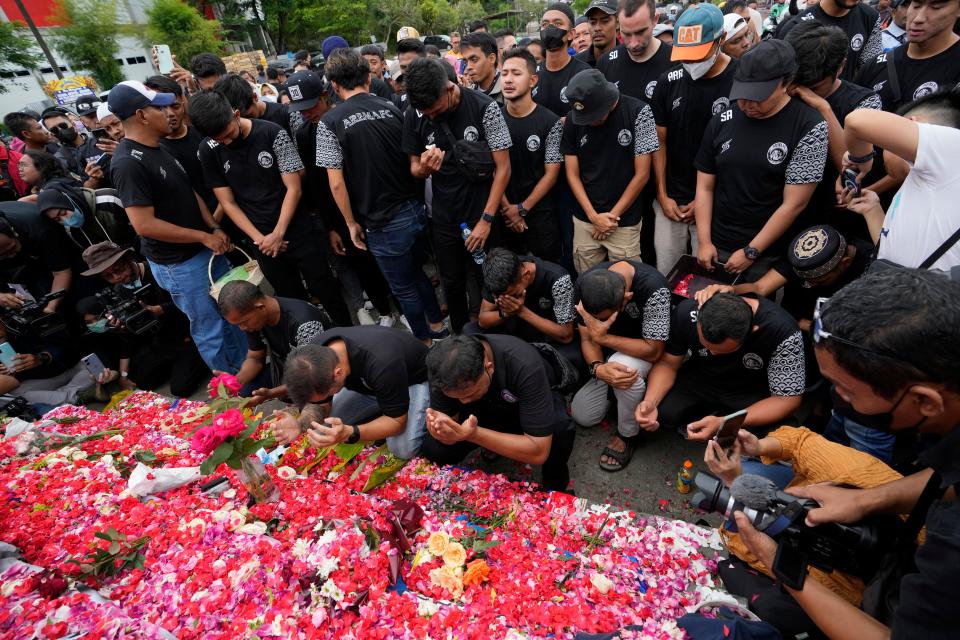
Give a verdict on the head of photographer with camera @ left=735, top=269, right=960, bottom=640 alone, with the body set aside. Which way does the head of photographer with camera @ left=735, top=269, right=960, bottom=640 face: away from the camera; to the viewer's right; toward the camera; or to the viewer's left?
to the viewer's left

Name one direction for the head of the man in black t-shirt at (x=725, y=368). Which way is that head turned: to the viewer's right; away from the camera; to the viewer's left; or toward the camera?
toward the camera

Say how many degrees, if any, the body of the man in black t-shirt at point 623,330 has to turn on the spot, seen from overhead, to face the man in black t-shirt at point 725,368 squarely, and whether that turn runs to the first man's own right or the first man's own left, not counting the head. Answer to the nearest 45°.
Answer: approximately 90° to the first man's own left

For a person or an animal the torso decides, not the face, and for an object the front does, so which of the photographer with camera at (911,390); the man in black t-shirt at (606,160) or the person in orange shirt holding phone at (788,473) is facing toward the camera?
the man in black t-shirt

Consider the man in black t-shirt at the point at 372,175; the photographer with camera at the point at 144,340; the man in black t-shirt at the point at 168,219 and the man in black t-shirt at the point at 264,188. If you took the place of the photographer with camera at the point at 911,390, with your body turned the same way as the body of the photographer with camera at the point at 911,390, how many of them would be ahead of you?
4

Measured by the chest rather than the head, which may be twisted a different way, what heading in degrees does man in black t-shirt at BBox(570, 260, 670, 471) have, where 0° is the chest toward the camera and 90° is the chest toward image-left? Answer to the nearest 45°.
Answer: approximately 45°

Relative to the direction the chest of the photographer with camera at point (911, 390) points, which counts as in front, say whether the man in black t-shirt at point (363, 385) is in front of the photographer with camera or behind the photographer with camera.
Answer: in front

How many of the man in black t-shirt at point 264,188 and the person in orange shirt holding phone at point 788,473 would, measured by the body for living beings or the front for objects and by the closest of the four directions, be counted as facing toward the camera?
1

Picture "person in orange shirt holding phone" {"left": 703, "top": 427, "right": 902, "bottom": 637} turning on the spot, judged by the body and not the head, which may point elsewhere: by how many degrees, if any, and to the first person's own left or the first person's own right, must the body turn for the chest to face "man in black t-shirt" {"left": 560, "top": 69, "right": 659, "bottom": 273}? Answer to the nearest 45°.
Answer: approximately 45° to the first person's own right

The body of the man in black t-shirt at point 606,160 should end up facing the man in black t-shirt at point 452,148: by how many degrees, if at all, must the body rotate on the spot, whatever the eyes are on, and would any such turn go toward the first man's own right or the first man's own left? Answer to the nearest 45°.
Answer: approximately 90° to the first man's own right

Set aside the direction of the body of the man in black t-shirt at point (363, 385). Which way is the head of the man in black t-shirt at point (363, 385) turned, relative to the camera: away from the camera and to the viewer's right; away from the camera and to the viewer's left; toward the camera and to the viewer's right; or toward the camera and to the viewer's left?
toward the camera and to the viewer's left

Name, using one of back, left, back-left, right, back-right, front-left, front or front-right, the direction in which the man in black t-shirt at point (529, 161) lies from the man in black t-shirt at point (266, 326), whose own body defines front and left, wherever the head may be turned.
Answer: back-left

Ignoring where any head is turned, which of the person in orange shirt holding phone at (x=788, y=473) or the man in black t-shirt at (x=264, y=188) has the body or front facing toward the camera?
the man in black t-shirt

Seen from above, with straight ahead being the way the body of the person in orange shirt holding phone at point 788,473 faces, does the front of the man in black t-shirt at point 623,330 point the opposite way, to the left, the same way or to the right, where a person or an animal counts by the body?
to the left

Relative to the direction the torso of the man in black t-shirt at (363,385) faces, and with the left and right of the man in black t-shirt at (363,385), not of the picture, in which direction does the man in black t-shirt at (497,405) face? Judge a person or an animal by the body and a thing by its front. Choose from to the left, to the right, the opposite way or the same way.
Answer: the same way

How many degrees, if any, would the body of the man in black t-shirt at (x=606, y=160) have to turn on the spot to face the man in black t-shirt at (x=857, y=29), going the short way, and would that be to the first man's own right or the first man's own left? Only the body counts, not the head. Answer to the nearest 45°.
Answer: approximately 135° to the first man's own left

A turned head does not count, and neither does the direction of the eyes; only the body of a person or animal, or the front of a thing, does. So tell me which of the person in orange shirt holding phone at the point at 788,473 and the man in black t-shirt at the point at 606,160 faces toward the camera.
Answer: the man in black t-shirt

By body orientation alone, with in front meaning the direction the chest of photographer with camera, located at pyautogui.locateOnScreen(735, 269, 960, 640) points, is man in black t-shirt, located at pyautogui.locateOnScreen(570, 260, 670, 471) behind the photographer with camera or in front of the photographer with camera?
in front

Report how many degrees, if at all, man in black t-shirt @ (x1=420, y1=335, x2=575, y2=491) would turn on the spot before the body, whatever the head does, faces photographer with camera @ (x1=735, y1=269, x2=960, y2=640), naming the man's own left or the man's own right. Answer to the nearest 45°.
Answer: approximately 90° to the man's own left

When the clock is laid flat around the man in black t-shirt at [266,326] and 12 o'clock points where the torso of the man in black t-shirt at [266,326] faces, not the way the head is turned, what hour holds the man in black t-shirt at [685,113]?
the man in black t-shirt at [685,113] is roughly at 8 o'clock from the man in black t-shirt at [266,326].

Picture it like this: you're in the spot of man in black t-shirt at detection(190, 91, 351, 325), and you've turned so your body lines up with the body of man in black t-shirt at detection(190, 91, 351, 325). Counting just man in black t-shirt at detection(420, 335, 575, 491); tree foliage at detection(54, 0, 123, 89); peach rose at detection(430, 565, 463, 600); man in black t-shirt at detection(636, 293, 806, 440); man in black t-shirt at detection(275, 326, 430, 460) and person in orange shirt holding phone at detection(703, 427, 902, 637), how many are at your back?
1
